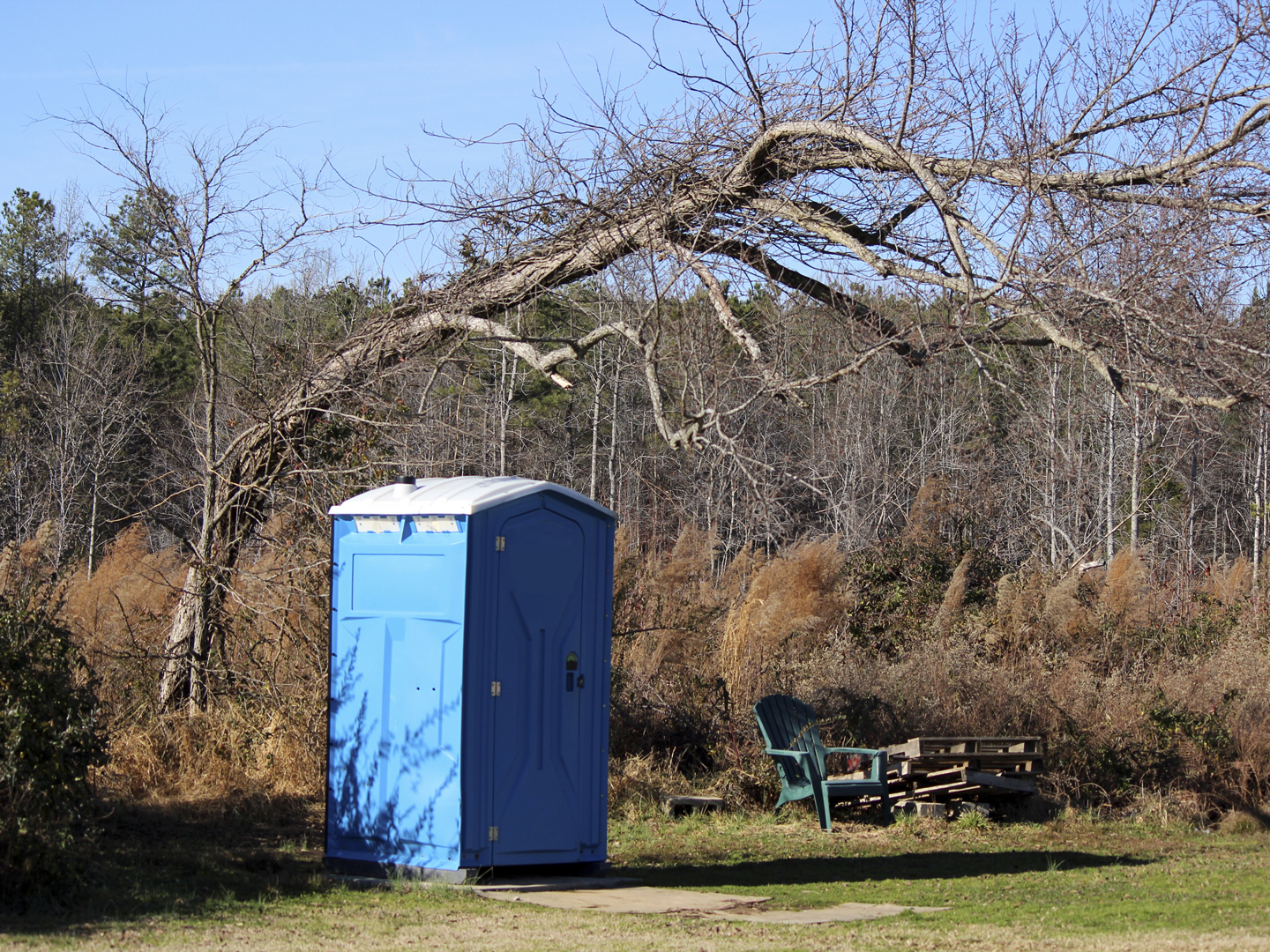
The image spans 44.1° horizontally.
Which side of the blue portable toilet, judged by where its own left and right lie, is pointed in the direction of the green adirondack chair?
left

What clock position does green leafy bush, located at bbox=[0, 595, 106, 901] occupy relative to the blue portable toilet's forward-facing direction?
The green leafy bush is roughly at 4 o'clock from the blue portable toilet.

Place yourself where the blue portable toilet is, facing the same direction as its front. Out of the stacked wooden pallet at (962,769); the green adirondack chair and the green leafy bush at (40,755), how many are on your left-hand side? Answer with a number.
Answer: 2

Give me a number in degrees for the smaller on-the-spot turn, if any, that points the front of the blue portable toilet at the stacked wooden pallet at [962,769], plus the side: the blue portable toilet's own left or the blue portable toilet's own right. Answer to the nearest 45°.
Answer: approximately 90° to the blue portable toilet's own left

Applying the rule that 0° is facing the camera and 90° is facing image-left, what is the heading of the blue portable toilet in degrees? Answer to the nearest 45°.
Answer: approximately 315°
